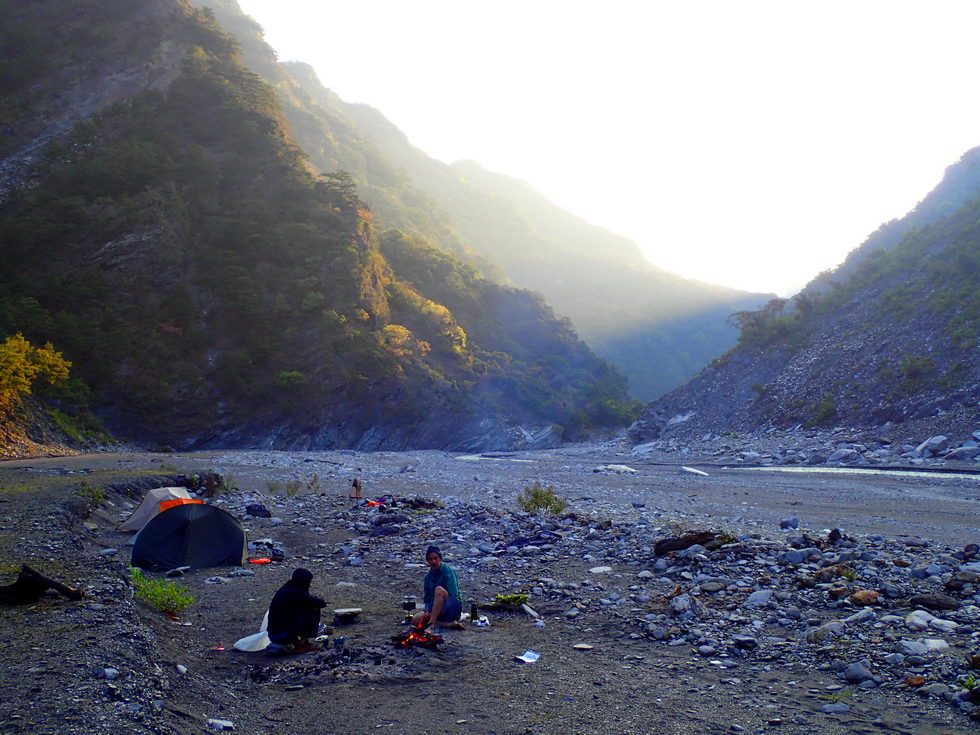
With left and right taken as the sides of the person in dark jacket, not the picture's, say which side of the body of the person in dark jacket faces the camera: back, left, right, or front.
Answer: right

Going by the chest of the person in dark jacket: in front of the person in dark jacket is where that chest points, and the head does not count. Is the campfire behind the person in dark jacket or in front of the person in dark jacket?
in front

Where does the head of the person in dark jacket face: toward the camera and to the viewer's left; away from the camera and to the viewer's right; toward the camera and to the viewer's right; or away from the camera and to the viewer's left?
away from the camera and to the viewer's right

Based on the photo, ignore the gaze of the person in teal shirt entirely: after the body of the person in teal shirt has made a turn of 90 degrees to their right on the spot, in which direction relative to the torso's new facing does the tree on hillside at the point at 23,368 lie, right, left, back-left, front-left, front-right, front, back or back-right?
front

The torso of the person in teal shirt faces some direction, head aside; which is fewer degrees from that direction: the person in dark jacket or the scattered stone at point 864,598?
the person in dark jacket

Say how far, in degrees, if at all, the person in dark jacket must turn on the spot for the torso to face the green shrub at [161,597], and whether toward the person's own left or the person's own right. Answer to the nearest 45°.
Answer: approximately 135° to the person's own left

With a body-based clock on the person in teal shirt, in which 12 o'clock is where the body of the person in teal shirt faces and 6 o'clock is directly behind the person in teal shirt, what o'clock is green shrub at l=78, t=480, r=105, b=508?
The green shrub is roughly at 3 o'clock from the person in teal shirt.

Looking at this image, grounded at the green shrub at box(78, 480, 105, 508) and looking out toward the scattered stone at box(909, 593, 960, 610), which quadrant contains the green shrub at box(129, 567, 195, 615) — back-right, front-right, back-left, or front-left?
front-right

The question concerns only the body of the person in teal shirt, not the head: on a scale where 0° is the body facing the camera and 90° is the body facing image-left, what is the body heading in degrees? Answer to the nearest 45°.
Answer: approximately 45°

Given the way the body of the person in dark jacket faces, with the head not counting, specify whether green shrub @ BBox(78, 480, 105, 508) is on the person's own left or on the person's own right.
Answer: on the person's own left

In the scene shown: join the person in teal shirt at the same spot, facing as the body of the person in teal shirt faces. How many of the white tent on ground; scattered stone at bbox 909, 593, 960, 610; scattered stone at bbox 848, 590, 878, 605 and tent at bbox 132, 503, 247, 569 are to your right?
2

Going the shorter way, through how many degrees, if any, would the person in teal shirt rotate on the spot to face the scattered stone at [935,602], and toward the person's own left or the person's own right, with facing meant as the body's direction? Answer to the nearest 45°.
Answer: approximately 135° to the person's own left

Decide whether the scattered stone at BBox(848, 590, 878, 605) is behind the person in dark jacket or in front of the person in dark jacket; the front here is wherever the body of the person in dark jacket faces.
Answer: in front

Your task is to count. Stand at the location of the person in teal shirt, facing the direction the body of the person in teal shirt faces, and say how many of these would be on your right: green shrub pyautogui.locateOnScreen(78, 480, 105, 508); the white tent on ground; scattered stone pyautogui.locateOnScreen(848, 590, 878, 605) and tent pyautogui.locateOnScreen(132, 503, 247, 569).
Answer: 3

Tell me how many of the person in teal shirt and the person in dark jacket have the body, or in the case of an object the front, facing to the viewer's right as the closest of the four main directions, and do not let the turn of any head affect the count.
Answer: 1

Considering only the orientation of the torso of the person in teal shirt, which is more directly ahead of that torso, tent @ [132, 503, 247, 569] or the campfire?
the campfire
